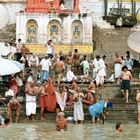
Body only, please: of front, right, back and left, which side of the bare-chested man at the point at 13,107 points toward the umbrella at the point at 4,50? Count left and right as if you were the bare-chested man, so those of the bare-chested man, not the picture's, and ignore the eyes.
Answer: back
